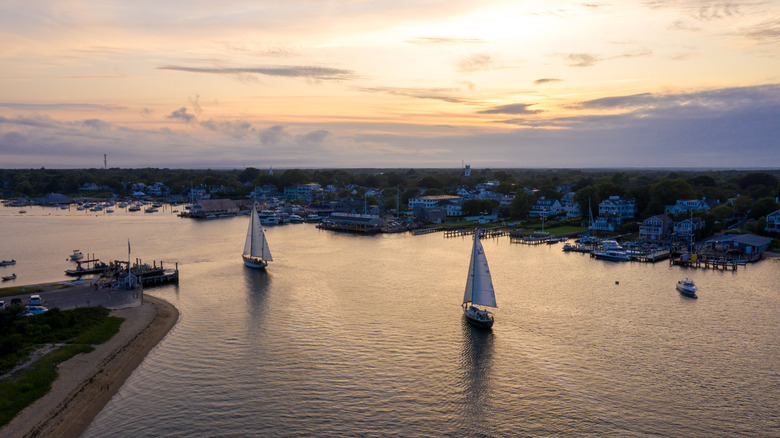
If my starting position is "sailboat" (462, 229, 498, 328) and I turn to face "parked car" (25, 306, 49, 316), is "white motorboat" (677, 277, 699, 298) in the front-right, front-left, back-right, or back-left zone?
back-right

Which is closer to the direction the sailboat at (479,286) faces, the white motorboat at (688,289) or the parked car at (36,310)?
the parked car
